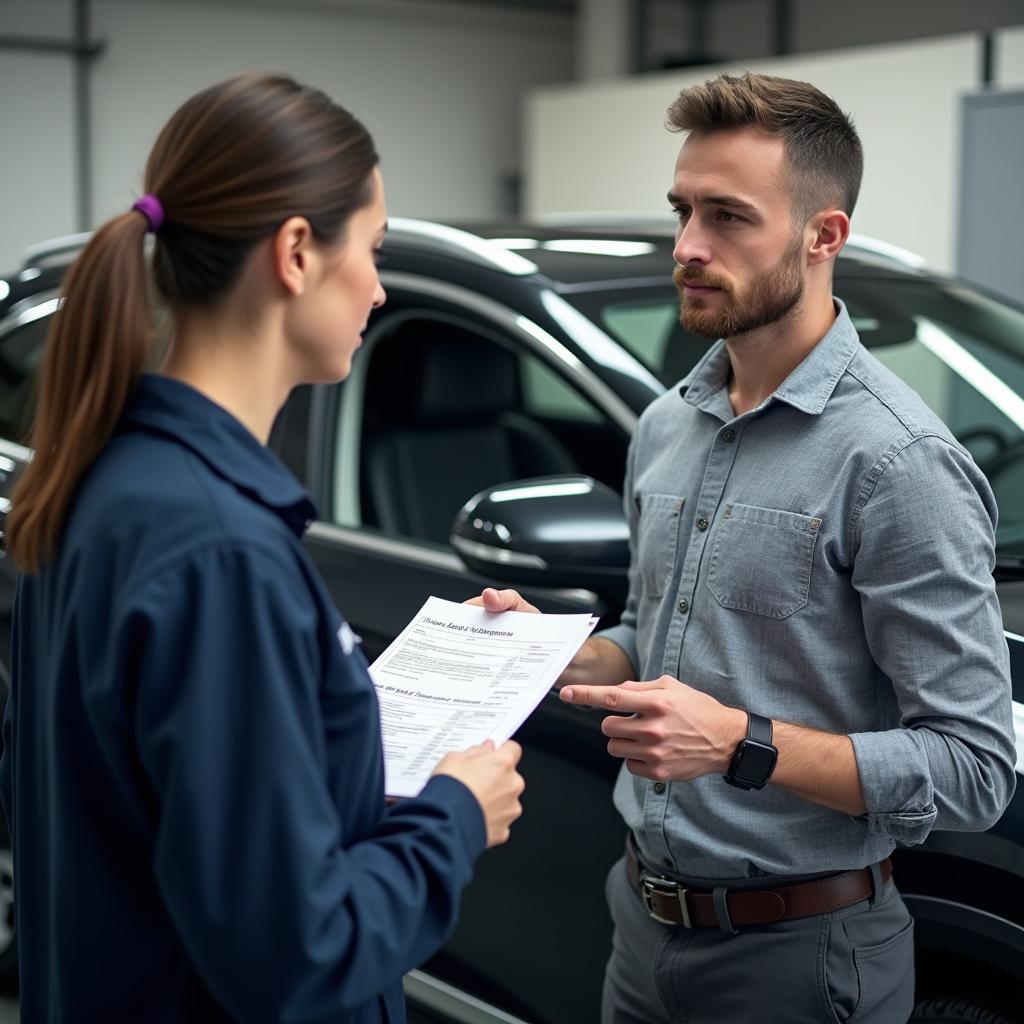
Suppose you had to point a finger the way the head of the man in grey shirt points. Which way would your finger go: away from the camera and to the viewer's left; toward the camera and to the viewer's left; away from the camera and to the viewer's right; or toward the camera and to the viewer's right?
toward the camera and to the viewer's left

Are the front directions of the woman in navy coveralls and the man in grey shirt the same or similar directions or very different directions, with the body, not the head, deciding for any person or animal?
very different directions

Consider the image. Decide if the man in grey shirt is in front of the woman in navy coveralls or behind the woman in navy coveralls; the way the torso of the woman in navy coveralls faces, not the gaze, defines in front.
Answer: in front

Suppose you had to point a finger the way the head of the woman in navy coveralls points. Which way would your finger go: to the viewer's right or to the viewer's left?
to the viewer's right

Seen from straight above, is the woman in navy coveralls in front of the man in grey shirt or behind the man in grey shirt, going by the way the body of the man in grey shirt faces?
in front

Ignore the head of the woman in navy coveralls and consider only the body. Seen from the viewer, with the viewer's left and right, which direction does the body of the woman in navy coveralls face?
facing away from the viewer and to the right of the viewer

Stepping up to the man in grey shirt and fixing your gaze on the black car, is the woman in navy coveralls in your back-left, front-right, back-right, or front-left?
back-left

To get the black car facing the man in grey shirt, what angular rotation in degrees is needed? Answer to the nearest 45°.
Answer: approximately 45° to its right

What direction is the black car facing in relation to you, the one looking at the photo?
facing the viewer and to the right of the viewer

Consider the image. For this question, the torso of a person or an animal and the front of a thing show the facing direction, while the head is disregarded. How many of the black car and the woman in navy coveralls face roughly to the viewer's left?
0

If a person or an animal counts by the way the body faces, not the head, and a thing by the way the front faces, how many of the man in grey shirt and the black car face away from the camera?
0
